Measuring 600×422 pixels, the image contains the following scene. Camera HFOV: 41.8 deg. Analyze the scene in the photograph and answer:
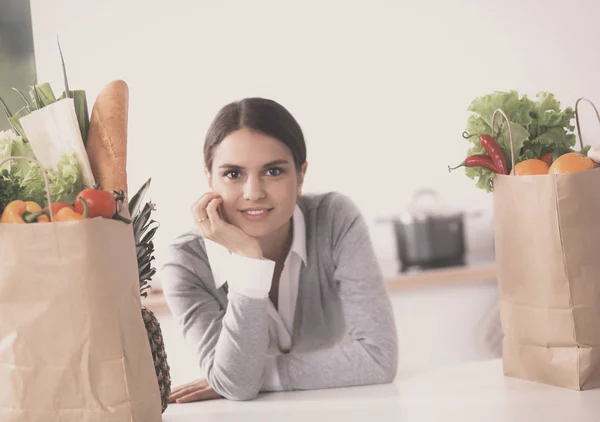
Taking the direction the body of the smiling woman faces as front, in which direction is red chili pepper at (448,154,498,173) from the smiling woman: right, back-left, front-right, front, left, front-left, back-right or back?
front-left

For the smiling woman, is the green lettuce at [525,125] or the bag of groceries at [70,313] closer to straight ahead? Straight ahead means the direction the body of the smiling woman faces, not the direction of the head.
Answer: the bag of groceries

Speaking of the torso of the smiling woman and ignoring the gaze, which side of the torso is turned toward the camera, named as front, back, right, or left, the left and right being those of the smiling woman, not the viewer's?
front

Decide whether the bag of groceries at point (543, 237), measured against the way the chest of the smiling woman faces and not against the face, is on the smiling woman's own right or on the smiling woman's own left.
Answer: on the smiling woman's own left

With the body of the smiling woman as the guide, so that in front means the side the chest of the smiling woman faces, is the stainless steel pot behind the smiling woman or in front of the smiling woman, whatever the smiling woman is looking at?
behind

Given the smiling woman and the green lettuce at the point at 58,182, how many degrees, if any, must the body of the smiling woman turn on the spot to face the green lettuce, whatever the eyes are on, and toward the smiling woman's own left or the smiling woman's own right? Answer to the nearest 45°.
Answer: approximately 45° to the smiling woman's own right

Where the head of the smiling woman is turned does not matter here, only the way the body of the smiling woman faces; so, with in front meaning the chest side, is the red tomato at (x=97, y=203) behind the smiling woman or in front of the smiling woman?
in front

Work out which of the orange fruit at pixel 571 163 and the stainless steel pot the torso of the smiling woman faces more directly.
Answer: the orange fruit

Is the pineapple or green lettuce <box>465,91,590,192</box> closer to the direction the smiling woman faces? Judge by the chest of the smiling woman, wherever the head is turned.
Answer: the pineapple

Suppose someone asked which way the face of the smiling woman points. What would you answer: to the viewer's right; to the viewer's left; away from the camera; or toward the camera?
toward the camera

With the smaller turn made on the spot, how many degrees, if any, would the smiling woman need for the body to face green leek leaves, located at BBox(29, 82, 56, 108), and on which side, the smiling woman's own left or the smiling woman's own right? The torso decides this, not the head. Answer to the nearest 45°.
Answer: approximately 45° to the smiling woman's own right

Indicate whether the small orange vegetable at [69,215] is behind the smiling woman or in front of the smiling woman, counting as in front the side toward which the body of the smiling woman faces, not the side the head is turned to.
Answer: in front
